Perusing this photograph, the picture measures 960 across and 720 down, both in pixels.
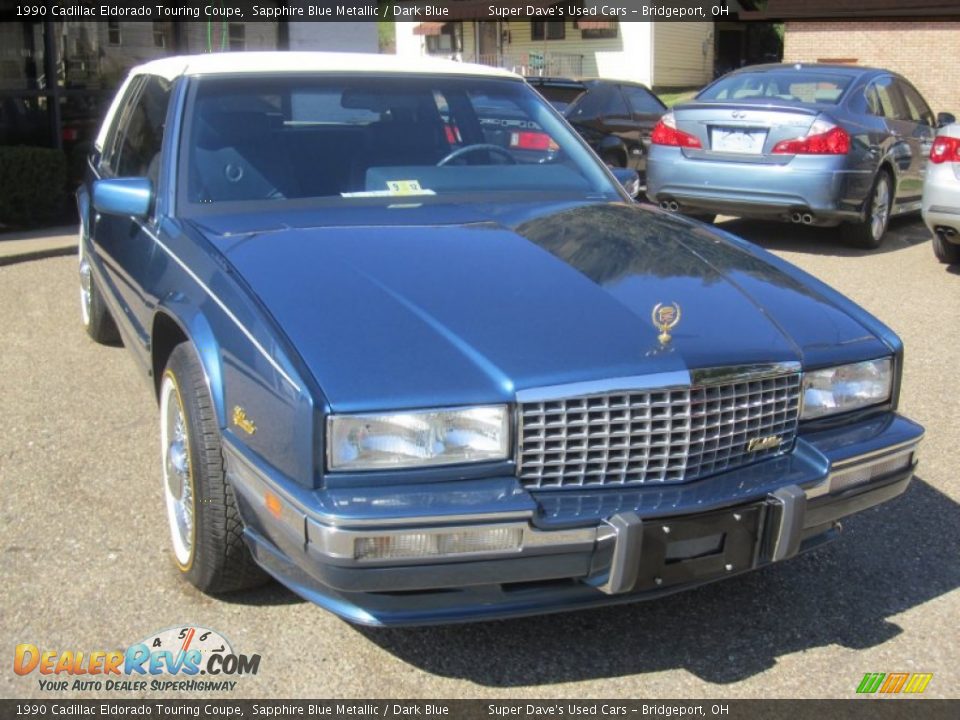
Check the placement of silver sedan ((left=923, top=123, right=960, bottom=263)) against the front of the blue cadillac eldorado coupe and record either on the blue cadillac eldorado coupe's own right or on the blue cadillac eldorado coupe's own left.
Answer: on the blue cadillac eldorado coupe's own left

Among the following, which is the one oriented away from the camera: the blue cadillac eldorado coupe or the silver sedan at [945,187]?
the silver sedan

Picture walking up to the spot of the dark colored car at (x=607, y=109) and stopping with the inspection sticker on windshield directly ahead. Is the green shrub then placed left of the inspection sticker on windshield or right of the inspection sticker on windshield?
right

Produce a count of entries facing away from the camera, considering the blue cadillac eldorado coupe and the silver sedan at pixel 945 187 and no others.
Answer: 1

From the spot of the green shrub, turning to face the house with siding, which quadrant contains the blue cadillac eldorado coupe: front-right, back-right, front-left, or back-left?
back-right

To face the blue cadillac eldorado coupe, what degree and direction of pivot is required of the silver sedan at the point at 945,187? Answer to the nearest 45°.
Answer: approximately 180°

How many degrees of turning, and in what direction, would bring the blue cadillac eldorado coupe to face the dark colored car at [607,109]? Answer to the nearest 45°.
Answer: approximately 135° to its left

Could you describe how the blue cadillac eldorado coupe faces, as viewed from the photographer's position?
facing the viewer and to the right of the viewer

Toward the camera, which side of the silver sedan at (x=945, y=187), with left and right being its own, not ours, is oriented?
back

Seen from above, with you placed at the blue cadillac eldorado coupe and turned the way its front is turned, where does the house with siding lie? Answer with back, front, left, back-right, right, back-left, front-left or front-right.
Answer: back-left

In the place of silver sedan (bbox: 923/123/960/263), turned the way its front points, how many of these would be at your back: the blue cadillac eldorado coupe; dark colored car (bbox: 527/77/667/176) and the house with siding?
1
